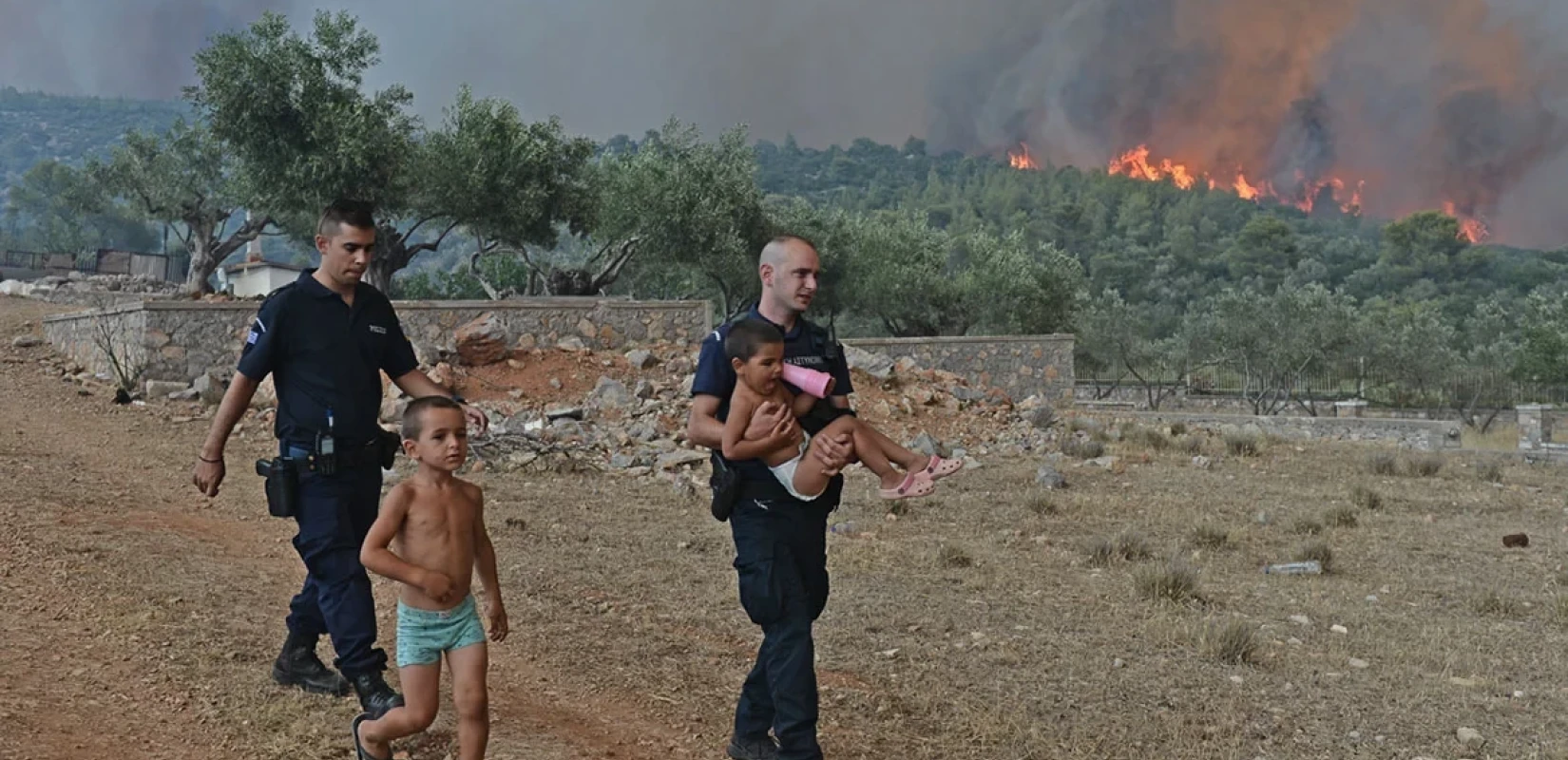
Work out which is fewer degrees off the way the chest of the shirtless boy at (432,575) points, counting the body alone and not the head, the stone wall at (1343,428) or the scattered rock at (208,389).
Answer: the stone wall

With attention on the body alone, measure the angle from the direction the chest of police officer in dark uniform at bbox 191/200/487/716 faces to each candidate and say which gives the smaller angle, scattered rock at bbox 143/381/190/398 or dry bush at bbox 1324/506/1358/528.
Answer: the dry bush

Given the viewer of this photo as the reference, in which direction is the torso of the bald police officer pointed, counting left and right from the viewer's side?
facing the viewer and to the right of the viewer

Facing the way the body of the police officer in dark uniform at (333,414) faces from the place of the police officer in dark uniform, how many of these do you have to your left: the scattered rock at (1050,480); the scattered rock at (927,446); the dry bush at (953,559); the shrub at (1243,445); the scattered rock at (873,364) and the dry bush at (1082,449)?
6

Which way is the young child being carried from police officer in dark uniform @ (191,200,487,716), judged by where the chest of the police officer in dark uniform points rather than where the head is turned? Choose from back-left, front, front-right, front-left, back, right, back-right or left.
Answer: front

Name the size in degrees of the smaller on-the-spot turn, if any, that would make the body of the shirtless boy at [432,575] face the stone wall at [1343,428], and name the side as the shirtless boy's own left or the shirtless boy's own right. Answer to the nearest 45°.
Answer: approximately 90° to the shirtless boy's own left

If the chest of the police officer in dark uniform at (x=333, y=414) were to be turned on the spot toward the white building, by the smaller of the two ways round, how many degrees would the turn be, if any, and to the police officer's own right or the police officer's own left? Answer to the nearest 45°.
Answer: approximately 135° to the police officer's own left

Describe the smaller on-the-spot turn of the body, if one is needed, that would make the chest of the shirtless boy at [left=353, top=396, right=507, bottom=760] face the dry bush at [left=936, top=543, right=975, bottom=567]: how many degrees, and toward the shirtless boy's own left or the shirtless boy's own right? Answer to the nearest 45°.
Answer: approximately 90° to the shirtless boy's own left

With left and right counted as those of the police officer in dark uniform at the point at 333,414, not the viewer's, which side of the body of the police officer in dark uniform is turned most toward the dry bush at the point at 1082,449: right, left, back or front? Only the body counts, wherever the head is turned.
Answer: left

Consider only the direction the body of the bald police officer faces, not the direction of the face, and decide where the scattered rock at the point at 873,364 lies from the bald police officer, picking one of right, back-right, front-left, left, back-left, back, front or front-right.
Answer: back-left

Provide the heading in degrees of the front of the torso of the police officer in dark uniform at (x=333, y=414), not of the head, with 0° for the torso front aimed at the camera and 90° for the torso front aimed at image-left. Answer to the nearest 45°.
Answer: approximately 315°

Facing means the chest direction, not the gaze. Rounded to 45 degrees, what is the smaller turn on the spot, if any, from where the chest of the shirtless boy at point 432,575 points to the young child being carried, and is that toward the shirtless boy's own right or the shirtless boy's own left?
approximately 45° to the shirtless boy's own left

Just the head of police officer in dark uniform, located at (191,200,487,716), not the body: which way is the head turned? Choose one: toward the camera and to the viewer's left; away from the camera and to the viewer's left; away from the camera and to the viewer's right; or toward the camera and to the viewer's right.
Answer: toward the camera and to the viewer's right

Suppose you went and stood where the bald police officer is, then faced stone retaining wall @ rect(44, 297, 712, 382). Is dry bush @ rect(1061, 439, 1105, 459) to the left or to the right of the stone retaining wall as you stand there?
right

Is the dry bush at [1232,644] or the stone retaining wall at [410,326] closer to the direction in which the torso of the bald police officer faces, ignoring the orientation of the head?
the dry bush

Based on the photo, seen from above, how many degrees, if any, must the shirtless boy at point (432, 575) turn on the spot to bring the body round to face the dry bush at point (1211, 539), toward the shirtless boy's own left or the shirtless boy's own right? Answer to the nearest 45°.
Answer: approximately 90° to the shirtless boy's own left

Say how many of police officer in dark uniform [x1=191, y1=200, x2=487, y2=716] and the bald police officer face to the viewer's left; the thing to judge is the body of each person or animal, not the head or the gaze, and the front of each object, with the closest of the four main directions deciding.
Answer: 0
